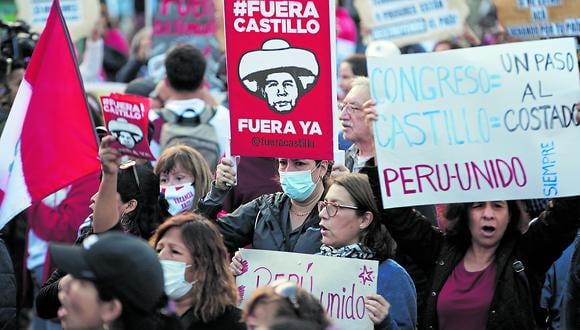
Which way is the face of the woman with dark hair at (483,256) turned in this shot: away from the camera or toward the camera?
toward the camera

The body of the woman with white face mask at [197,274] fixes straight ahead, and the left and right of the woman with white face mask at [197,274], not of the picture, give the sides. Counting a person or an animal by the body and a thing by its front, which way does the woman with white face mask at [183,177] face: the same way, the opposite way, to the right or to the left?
the same way

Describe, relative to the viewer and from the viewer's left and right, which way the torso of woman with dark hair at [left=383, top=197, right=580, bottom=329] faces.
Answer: facing the viewer

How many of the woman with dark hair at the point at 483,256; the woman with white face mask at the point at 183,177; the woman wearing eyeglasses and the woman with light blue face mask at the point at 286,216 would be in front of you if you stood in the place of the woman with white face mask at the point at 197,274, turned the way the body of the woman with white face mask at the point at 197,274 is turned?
0
